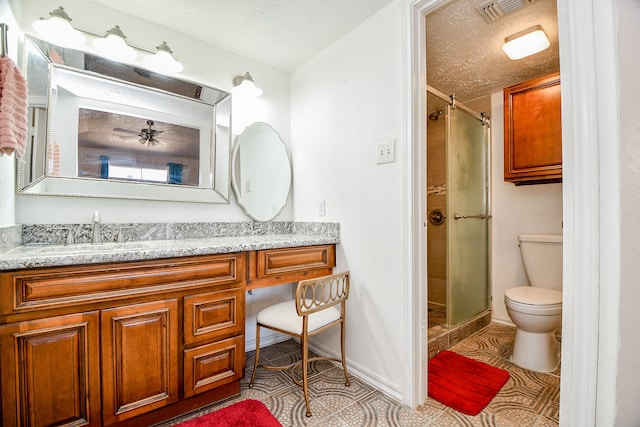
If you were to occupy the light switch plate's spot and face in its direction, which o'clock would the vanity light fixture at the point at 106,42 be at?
The vanity light fixture is roughly at 1 o'clock from the light switch plate.

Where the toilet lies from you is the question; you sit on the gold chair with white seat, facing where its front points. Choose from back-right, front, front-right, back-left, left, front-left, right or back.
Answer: back-right

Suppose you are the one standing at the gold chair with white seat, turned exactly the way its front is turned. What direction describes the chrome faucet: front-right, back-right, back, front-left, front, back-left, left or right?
front-left

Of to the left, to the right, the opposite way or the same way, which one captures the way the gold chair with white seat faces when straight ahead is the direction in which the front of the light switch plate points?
to the right

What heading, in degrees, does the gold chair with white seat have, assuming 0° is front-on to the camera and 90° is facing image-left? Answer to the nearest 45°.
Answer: approximately 135°

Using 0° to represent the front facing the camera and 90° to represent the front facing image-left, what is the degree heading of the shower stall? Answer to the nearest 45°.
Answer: approximately 315°

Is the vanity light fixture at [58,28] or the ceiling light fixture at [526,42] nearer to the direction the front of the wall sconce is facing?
the ceiling light fixture

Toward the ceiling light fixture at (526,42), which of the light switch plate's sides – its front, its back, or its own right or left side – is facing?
back

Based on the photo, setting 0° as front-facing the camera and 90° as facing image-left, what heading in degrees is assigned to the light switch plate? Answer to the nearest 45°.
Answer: approximately 45°

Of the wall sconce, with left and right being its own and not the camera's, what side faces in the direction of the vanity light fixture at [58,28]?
right

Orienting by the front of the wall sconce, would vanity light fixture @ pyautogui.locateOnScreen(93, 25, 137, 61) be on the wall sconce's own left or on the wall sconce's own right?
on the wall sconce's own right
